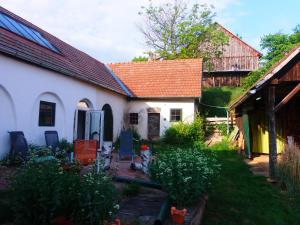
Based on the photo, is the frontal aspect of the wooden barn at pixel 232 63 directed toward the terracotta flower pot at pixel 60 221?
yes

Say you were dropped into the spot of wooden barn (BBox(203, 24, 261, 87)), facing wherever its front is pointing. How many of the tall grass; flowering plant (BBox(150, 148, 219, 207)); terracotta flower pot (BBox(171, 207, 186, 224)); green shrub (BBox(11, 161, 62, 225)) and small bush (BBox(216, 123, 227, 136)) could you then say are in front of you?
5

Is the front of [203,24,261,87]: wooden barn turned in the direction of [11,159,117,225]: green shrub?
yes

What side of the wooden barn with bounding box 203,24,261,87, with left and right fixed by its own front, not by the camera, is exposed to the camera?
front

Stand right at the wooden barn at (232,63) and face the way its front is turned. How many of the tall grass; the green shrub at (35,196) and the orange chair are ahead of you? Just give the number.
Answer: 3

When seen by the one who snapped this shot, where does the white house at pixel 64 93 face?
facing the viewer and to the right of the viewer

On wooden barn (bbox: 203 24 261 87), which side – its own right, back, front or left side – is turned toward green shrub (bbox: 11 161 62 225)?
front
